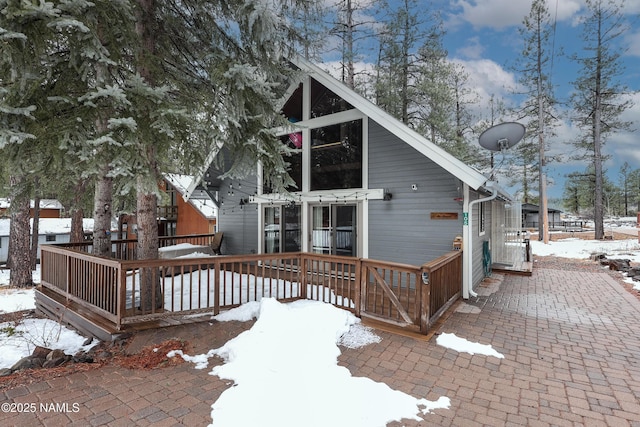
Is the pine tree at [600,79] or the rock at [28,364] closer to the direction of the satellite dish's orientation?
the pine tree

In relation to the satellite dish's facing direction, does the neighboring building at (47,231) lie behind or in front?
in front

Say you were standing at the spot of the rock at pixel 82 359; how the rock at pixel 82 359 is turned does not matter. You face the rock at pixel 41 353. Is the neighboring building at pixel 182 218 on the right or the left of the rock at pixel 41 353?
right
